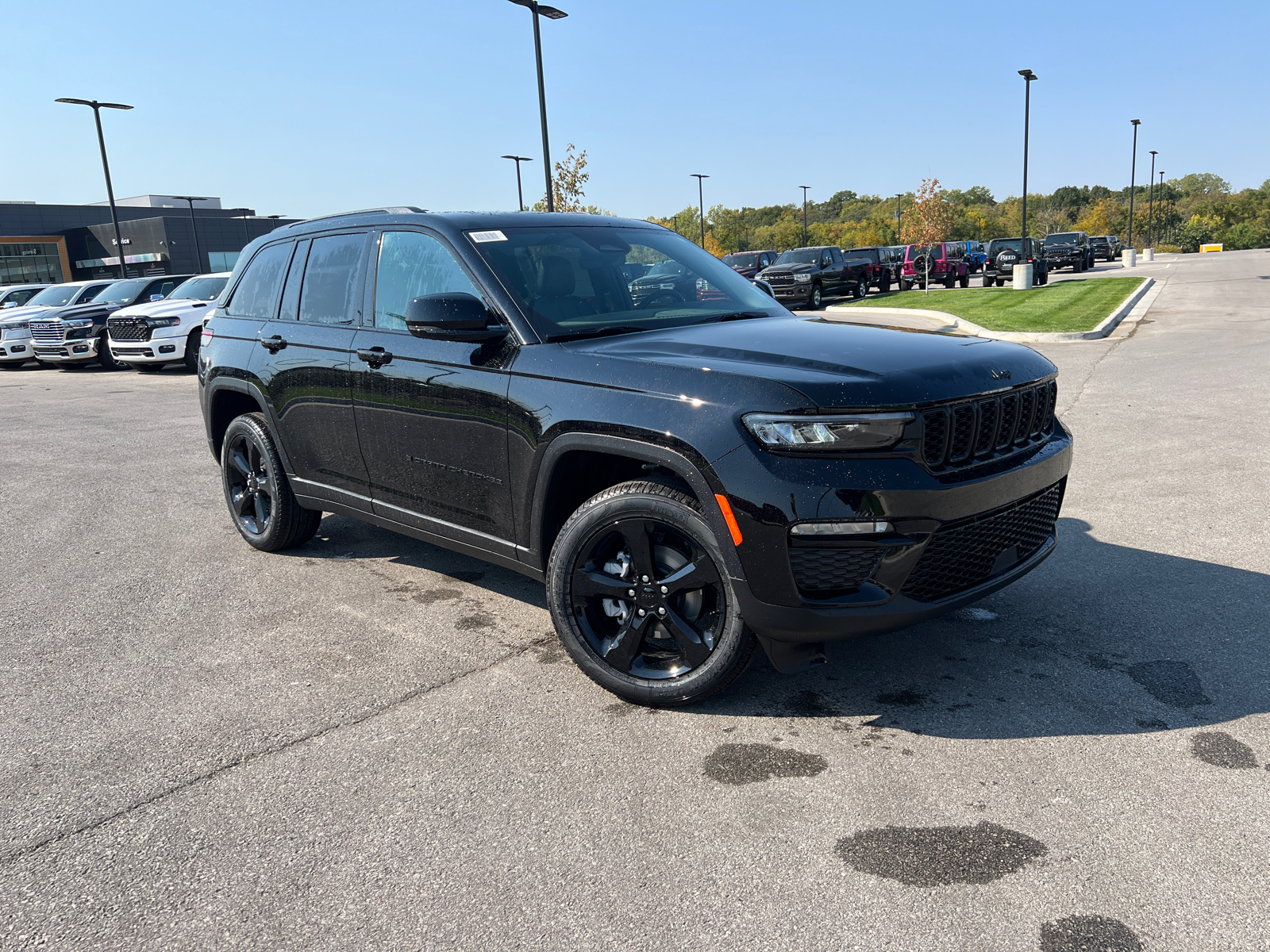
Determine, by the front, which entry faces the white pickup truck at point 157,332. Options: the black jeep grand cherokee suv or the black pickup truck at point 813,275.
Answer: the black pickup truck

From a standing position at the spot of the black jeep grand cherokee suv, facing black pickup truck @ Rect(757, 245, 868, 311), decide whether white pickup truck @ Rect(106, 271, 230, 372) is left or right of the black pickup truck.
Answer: left

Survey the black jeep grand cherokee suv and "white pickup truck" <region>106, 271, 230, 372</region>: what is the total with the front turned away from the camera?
0

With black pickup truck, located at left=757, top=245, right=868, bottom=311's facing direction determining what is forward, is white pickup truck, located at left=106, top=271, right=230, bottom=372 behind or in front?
in front

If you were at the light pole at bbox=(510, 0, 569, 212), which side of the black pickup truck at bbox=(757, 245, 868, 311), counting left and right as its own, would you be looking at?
front

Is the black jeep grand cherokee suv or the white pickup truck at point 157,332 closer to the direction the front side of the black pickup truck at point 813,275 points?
the white pickup truck

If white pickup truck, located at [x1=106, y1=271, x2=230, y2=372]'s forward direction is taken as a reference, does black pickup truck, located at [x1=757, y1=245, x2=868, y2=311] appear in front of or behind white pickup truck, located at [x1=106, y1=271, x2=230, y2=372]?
behind

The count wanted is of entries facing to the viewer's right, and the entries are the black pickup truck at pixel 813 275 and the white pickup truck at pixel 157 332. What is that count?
0

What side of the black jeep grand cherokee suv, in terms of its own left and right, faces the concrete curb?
left

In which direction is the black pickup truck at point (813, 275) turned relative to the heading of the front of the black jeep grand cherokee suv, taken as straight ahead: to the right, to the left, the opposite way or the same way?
to the right

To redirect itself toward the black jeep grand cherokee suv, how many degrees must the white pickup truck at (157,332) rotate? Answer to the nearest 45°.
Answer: approximately 45° to its left
